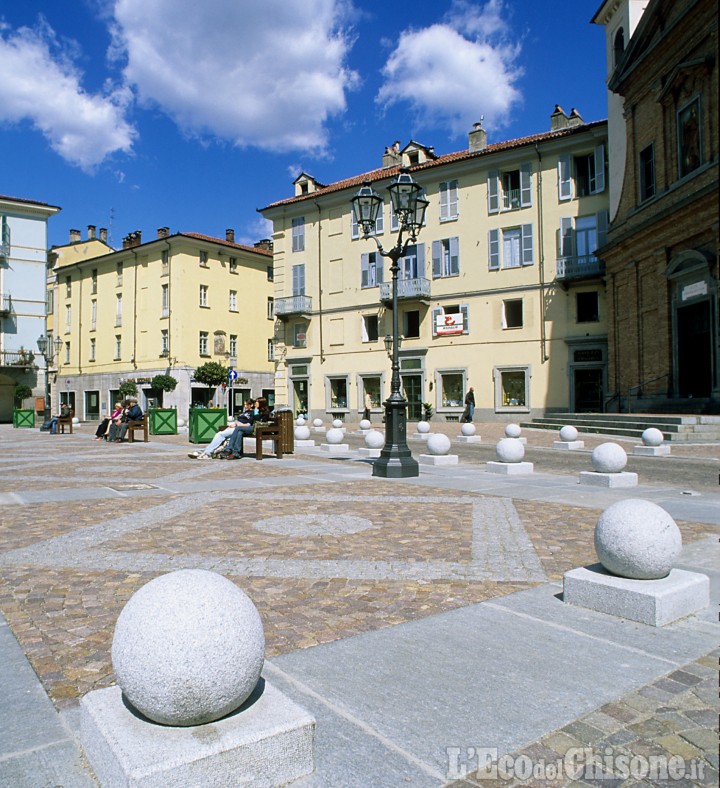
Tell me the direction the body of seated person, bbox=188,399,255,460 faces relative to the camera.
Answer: to the viewer's left

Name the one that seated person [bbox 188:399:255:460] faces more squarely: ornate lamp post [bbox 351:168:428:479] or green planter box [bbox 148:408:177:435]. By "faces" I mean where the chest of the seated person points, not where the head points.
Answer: the green planter box

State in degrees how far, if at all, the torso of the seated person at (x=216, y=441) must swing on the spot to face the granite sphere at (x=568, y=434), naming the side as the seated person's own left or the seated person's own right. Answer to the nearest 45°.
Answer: approximately 180°

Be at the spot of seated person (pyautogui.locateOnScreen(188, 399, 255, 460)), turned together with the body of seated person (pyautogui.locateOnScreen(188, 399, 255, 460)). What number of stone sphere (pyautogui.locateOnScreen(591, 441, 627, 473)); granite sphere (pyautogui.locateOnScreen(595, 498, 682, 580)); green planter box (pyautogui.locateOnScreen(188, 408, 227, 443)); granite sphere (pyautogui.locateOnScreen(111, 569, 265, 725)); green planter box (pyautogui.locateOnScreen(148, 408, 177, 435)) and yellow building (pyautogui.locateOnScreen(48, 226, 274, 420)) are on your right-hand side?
3

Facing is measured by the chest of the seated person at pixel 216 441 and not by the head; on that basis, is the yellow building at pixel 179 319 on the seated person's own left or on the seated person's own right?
on the seated person's own right

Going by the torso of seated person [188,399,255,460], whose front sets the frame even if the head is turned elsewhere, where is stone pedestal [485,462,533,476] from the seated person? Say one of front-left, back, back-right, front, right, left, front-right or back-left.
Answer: back-left

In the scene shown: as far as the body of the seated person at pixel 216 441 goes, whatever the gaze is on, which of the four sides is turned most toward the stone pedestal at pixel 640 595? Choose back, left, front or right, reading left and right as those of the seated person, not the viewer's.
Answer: left

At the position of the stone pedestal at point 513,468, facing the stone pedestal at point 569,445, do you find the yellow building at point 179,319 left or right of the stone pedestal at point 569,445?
left

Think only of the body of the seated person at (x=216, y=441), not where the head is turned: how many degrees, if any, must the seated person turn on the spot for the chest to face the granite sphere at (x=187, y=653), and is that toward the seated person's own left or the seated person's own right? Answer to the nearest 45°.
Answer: approximately 90° to the seated person's own left

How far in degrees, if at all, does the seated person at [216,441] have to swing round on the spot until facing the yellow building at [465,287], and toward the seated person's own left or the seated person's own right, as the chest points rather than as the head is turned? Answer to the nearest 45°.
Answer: approximately 135° to the seated person's own right

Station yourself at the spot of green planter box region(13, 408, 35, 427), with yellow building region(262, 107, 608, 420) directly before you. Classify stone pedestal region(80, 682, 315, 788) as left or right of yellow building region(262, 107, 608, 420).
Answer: right

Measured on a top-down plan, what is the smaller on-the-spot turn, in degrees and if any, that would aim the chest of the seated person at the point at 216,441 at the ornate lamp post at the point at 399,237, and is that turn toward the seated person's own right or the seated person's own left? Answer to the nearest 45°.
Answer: approximately 135° to the seated person's own left

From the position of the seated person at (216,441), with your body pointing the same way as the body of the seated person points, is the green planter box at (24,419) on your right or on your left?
on your right
